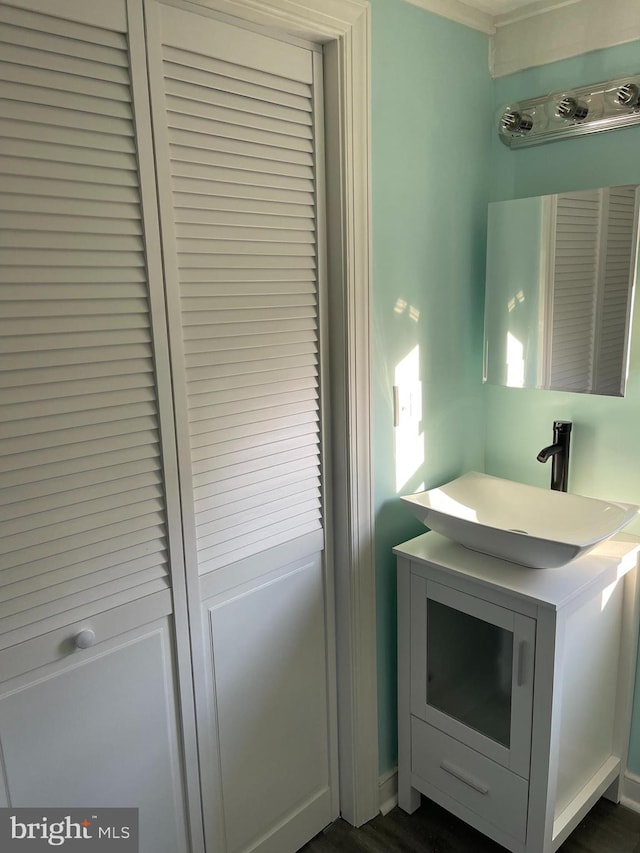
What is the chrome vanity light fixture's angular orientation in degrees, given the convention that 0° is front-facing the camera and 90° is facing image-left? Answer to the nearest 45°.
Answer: approximately 45°

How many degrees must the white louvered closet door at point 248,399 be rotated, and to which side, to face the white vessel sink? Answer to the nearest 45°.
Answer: approximately 45° to its left

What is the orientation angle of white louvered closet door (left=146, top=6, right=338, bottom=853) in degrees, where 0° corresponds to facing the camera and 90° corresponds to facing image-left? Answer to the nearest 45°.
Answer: approximately 315°

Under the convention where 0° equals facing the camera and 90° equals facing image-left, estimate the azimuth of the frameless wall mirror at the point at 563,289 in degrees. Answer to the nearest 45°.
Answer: approximately 45°

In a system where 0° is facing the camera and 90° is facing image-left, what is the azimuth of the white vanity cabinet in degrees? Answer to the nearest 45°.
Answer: approximately 45°
